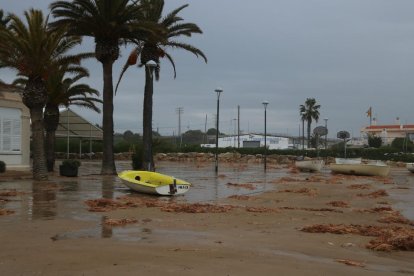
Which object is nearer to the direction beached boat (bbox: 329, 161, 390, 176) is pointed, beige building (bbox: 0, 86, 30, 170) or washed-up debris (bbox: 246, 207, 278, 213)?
the beige building

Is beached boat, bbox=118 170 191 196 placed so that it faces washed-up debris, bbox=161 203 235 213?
no

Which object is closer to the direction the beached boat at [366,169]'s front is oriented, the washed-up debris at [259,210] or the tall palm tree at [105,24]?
the tall palm tree

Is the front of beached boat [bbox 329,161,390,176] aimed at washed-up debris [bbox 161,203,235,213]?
no

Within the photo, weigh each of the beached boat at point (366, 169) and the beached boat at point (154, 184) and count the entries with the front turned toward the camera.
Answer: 0

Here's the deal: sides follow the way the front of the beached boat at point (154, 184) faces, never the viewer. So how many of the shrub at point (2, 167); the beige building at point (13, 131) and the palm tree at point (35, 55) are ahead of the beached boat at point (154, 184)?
3

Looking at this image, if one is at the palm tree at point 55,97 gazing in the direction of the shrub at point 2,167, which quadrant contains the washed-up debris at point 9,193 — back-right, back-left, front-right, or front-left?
front-left

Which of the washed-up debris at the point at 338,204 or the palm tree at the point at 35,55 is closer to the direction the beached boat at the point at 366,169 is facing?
the palm tree

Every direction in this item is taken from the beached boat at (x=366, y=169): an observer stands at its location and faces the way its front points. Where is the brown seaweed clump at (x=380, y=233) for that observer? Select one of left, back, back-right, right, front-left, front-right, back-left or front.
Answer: left

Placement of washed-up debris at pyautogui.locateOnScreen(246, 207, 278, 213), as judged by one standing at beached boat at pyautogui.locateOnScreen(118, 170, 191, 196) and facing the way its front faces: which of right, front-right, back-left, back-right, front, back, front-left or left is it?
back

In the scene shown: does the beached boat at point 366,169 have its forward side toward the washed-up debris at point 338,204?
no

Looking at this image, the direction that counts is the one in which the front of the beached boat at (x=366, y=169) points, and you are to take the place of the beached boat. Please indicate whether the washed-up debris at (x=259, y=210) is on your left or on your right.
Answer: on your left

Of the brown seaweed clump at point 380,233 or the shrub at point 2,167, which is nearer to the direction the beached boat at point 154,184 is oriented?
the shrub

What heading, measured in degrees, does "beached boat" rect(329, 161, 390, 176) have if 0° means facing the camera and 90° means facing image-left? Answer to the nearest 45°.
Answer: approximately 90°

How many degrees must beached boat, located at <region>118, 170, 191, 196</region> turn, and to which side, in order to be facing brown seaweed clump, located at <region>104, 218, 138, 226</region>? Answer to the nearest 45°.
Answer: approximately 135° to its left

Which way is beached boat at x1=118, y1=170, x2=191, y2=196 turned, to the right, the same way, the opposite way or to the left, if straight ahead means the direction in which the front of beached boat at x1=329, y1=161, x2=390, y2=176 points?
the same way

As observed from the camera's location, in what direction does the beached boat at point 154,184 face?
facing away from the viewer and to the left of the viewer

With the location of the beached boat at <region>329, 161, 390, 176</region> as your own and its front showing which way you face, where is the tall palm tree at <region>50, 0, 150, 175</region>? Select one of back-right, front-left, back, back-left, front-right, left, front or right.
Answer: front-left

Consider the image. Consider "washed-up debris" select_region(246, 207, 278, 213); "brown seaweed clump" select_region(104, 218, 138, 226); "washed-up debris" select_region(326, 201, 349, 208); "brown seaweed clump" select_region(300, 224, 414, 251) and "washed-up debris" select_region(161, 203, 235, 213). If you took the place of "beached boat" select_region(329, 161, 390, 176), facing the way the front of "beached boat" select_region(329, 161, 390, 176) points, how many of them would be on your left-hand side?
5

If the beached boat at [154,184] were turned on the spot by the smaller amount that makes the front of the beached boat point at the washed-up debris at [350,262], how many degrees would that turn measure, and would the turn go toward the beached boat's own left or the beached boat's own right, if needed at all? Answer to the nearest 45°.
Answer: approximately 135° to the beached boat's own left

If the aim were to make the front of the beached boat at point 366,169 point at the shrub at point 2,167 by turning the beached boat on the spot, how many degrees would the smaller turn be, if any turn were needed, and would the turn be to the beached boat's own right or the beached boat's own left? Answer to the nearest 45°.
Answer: approximately 45° to the beached boat's own left
